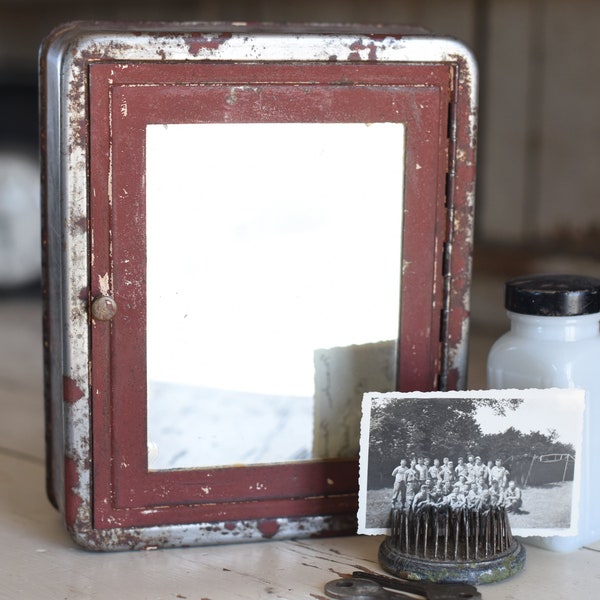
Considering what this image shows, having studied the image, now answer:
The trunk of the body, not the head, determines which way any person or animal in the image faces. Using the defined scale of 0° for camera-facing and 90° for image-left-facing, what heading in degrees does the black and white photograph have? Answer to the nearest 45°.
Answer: approximately 0°
